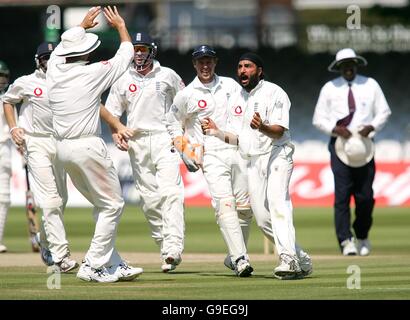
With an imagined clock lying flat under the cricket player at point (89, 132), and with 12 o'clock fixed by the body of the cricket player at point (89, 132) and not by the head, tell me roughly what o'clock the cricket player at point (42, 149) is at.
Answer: the cricket player at point (42, 149) is roughly at 10 o'clock from the cricket player at point (89, 132).

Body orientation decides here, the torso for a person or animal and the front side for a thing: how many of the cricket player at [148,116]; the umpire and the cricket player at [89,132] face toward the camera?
2

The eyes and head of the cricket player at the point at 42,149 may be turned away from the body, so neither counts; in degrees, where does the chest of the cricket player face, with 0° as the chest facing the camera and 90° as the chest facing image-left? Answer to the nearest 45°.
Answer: approximately 315°

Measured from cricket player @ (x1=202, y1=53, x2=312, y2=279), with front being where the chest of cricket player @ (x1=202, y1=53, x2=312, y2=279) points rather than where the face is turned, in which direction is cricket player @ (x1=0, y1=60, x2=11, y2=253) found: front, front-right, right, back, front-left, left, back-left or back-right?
right

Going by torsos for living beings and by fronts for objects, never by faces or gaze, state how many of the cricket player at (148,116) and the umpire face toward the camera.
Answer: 2

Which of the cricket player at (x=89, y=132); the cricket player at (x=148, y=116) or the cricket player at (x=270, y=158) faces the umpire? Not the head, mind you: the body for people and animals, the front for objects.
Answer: the cricket player at (x=89, y=132)

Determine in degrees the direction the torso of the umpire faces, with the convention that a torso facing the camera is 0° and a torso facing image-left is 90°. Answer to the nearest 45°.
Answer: approximately 0°

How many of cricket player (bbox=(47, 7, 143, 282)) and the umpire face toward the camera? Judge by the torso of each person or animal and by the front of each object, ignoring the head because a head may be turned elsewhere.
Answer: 1

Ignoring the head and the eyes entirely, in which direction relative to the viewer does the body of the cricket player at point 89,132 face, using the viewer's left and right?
facing away from the viewer and to the right of the viewer

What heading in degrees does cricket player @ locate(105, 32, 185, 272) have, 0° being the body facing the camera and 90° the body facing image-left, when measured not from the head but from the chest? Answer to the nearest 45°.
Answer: approximately 0°
